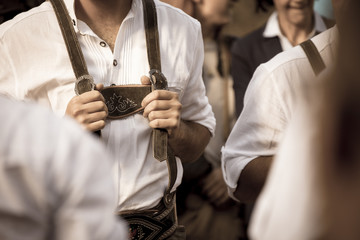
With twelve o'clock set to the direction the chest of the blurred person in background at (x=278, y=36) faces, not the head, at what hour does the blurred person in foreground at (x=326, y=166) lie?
the blurred person in foreground at (x=326, y=166) is roughly at 12 o'clock from the blurred person in background at (x=278, y=36).

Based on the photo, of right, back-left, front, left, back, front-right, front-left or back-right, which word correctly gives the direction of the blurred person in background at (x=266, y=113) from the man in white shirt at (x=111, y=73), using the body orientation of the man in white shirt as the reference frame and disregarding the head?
left

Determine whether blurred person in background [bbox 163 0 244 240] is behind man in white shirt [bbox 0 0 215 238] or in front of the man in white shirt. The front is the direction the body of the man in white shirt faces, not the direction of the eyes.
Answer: behind

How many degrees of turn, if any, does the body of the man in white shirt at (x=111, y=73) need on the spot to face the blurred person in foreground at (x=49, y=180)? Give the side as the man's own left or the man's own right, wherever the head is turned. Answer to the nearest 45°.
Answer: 0° — they already face them

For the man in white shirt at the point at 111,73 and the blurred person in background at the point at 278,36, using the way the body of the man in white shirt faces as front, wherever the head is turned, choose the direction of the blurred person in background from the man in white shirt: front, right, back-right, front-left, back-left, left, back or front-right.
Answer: back-left

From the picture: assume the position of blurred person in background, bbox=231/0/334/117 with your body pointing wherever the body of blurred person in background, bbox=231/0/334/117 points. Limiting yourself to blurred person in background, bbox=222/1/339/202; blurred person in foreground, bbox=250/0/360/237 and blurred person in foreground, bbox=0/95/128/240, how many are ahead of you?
3

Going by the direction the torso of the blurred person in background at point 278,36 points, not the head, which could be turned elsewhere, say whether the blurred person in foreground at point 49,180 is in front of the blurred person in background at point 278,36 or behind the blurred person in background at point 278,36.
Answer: in front

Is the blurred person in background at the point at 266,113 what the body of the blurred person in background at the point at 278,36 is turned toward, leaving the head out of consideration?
yes

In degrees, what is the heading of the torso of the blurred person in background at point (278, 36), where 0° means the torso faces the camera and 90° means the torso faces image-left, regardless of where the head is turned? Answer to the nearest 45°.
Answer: approximately 0°

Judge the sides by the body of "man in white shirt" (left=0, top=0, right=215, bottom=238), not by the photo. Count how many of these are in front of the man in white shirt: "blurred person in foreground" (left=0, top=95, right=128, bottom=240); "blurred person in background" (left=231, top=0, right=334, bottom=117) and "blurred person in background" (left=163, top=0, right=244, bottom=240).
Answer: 1

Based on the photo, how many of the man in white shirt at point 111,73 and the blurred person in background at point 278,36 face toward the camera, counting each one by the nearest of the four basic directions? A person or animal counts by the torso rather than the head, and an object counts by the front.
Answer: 2
